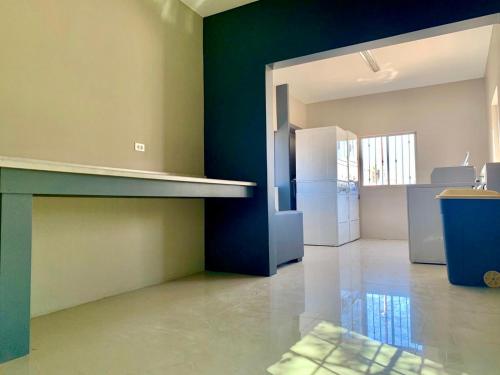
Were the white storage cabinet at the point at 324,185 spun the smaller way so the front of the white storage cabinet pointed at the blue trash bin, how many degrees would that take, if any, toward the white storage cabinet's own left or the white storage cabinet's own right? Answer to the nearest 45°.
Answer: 0° — it already faces it

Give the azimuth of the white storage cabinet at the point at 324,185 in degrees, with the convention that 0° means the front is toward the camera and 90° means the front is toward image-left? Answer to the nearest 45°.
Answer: approximately 315°

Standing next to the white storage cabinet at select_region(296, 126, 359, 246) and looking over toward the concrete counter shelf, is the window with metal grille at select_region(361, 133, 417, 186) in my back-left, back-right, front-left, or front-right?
back-left

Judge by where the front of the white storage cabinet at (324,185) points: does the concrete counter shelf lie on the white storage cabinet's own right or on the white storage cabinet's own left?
on the white storage cabinet's own right

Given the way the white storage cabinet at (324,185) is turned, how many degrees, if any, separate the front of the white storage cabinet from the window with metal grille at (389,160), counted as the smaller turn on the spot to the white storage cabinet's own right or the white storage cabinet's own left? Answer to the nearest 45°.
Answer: approximately 90° to the white storage cabinet's own left

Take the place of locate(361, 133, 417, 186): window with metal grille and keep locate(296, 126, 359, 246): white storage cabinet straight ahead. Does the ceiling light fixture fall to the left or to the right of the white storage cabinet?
left
